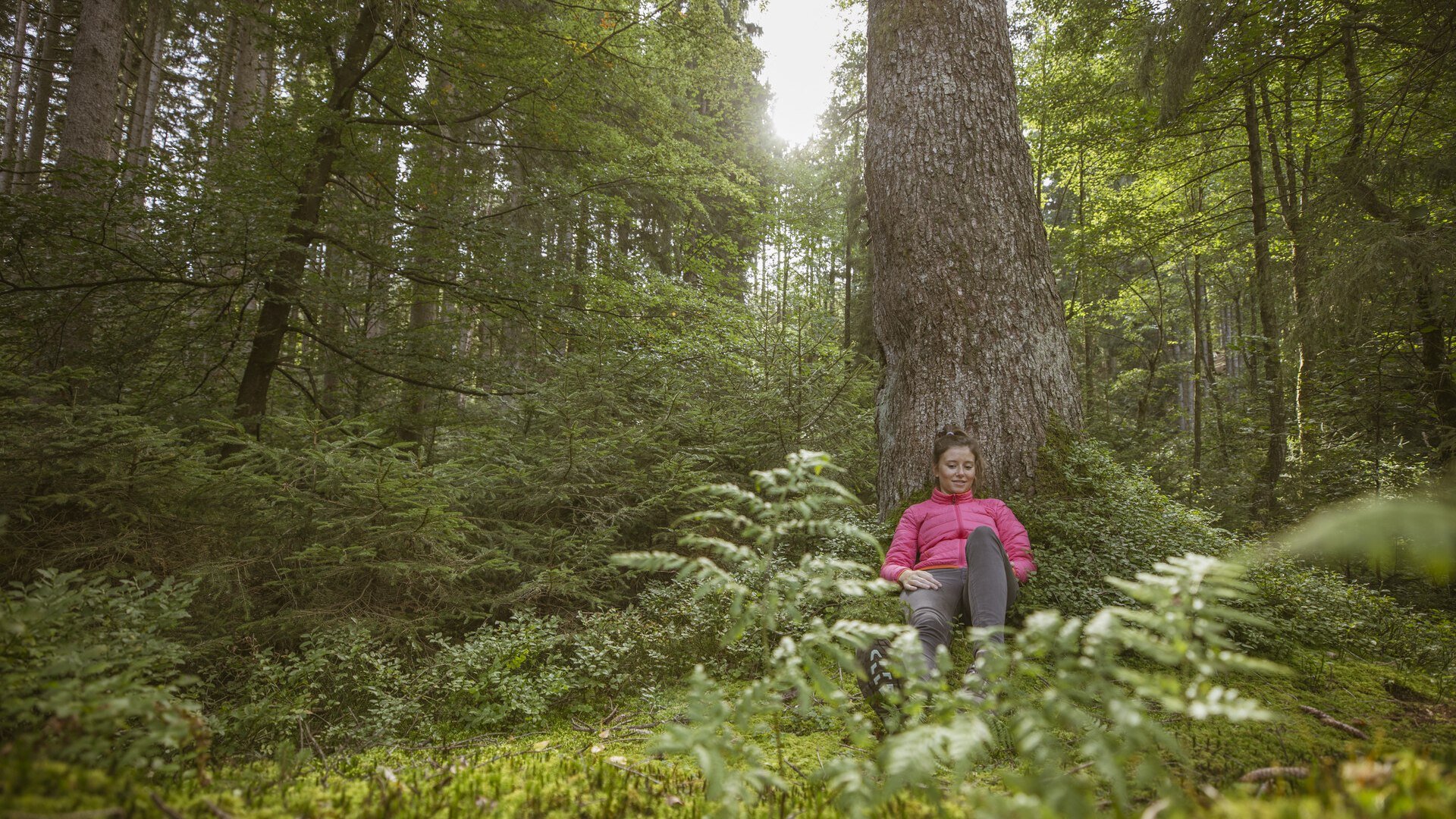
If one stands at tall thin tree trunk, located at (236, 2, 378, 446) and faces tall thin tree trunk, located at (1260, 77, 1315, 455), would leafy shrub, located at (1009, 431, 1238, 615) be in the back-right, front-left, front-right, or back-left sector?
front-right

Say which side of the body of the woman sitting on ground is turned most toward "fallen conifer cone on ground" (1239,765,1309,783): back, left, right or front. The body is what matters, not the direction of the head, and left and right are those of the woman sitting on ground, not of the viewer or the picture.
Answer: front

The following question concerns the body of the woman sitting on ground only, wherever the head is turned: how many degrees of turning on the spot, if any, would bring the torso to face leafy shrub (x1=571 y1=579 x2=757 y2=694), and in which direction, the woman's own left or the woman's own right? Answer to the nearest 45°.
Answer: approximately 90° to the woman's own right

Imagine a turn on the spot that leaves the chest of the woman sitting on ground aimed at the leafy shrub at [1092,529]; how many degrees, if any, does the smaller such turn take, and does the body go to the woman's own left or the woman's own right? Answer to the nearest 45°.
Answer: approximately 135° to the woman's own left

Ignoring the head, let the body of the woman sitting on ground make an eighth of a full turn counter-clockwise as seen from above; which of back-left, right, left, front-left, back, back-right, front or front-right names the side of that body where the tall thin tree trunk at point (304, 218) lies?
back-right

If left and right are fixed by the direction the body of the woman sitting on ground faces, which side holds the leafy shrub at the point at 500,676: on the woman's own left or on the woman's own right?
on the woman's own right

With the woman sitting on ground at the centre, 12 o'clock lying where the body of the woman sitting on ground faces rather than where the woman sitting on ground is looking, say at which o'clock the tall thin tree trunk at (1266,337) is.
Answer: The tall thin tree trunk is roughly at 7 o'clock from the woman sitting on ground.

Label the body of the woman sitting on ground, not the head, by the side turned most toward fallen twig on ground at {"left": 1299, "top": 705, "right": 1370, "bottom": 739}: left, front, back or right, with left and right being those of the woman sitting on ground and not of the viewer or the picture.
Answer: left

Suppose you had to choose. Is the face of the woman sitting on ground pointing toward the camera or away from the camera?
toward the camera

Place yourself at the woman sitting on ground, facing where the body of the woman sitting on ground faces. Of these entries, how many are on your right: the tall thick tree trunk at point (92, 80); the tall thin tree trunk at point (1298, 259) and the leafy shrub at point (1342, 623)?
1

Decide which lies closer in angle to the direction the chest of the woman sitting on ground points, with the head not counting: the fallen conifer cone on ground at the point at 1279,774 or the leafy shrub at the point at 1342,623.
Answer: the fallen conifer cone on ground

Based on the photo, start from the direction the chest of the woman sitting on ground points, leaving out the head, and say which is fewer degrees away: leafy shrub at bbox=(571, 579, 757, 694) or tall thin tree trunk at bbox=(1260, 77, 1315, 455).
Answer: the leafy shrub

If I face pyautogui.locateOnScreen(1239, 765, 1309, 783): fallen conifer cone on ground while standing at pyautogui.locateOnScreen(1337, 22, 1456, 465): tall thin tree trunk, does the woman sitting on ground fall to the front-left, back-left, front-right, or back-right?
front-right

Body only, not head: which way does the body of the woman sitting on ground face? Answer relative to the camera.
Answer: toward the camera

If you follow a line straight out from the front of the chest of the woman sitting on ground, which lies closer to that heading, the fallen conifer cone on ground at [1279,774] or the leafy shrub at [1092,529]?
the fallen conifer cone on ground

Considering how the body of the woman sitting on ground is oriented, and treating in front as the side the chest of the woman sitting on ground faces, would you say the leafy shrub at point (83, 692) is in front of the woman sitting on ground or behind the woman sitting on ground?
in front

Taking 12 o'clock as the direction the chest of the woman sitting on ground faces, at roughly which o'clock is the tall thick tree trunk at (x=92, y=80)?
The tall thick tree trunk is roughly at 3 o'clock from the woman sitting on ground.
